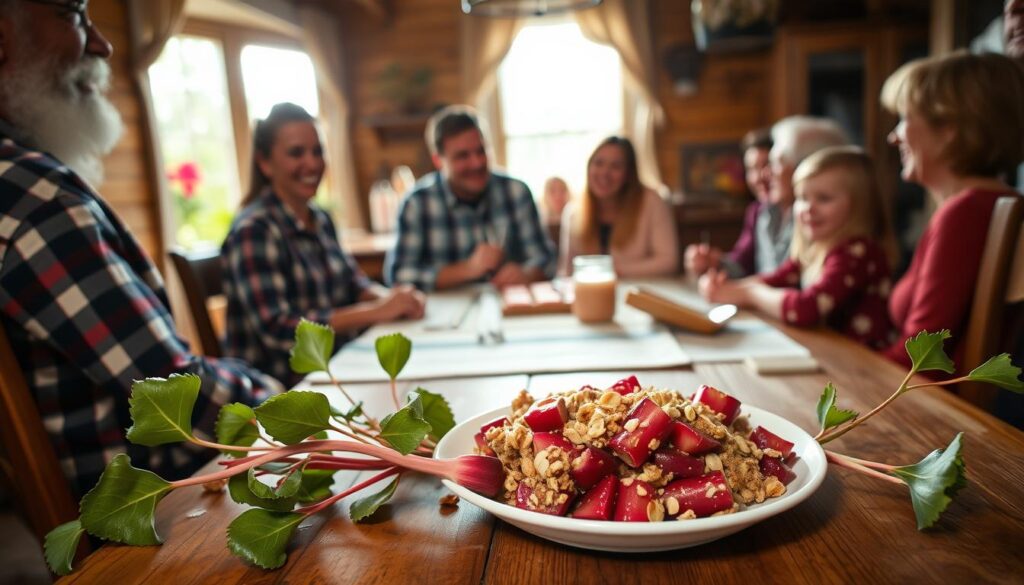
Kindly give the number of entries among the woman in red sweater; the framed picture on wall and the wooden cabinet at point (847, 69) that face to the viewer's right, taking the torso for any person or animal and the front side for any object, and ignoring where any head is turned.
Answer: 0

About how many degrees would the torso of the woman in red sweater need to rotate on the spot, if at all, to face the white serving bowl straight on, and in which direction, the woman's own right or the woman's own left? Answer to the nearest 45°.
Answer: approximately 90° to the woman's own left

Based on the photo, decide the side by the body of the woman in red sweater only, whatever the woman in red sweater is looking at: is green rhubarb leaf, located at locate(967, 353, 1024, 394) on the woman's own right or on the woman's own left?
on the woman's own left

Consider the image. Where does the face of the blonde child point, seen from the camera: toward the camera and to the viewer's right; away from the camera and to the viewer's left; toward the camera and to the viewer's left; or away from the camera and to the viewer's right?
toward the camera and to the viewer's left

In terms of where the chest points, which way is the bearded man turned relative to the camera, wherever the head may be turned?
to the viewer's right

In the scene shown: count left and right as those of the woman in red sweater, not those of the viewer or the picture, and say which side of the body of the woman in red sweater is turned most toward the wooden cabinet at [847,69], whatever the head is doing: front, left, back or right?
right

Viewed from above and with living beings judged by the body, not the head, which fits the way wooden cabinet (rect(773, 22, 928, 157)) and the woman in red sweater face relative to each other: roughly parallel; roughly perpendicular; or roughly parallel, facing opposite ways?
roughly perpendicular

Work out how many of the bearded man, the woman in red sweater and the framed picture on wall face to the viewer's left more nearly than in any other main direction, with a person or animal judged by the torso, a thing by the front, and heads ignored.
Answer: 1

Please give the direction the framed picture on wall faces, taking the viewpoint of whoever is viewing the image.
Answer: facing the viewer

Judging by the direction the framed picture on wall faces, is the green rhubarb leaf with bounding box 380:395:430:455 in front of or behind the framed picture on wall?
in front

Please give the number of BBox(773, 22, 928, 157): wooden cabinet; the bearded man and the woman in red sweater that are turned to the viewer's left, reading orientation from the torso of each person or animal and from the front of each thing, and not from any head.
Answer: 1

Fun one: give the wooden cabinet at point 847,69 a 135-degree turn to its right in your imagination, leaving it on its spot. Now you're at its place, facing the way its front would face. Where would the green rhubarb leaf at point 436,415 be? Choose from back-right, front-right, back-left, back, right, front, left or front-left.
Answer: back-left

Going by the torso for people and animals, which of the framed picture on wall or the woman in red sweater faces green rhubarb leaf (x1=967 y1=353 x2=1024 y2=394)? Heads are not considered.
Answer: the framed picture on wall

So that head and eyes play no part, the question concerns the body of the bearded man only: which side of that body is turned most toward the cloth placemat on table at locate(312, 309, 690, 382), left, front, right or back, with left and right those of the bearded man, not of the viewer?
front

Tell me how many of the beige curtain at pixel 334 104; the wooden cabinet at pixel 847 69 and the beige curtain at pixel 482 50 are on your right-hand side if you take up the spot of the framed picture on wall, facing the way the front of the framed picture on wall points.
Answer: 2

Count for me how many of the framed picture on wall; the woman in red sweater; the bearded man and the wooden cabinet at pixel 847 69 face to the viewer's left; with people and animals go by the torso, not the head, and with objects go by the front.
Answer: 1
